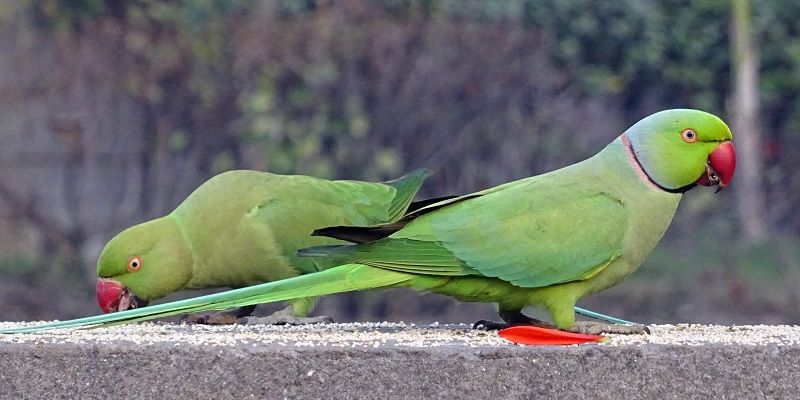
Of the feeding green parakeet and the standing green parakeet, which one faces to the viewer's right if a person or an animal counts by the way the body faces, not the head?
the standing green parakeet

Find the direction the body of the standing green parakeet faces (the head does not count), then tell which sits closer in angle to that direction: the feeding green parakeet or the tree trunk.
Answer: the tree trunk

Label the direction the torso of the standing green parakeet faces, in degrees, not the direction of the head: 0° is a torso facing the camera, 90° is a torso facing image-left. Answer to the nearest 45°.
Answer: approximately 270°

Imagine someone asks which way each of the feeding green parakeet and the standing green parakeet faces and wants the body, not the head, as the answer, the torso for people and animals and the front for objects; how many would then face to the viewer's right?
1

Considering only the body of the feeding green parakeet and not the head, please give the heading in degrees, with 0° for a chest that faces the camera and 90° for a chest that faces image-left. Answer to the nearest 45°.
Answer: approximately 90°

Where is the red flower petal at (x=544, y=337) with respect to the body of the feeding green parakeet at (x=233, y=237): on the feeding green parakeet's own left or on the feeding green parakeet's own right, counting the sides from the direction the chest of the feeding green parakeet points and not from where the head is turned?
on the feeding green parakeet's own left

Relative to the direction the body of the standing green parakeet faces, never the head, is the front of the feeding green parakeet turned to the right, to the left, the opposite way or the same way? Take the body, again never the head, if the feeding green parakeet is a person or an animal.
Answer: the opposite way
